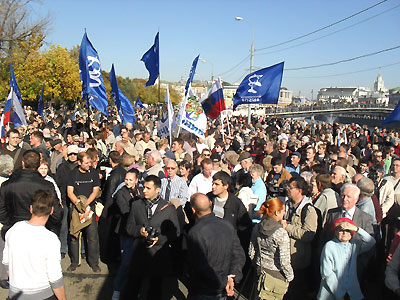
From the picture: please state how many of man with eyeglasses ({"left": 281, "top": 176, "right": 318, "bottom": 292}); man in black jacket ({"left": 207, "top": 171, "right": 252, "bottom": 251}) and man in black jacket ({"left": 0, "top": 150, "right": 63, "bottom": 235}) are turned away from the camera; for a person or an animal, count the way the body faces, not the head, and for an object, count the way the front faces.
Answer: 1

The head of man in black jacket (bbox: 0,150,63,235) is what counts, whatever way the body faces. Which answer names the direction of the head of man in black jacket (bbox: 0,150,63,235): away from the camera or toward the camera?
away from the camera

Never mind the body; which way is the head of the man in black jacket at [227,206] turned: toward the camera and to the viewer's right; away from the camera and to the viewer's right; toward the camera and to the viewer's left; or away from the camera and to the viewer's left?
toward the camera and to the viewer's left

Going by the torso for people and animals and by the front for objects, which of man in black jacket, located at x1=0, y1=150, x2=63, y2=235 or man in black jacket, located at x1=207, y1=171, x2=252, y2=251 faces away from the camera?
man in black jacket, located at x1=0, y1=150, x2=63, y2=235

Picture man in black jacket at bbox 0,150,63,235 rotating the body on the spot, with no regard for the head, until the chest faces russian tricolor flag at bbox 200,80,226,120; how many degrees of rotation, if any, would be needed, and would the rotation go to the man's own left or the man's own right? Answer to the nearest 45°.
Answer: approximately 45° to the man's own right

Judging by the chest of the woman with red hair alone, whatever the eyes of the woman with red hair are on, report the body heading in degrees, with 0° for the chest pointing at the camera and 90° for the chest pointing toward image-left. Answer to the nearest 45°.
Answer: approximately 225°

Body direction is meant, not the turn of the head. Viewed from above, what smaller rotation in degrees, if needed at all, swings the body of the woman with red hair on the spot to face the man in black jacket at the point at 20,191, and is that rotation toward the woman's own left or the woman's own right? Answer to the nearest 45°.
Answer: approximately 135° to the woman's own left

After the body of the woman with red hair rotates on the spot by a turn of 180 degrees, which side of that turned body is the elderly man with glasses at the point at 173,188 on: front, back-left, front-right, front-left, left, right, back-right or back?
right
